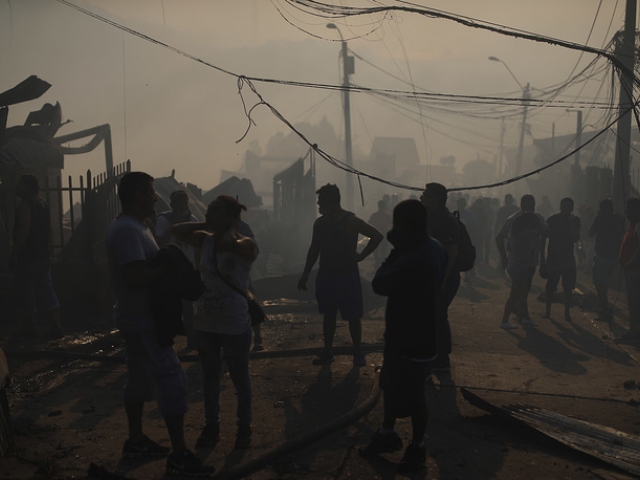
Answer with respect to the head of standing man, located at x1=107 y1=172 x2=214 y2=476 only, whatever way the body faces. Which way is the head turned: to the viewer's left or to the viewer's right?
to the viewer's right

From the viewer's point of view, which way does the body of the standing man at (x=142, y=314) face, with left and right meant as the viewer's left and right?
facing to the right of the viewer

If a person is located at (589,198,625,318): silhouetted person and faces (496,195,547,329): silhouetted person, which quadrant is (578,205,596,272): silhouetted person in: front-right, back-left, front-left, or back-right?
back-right

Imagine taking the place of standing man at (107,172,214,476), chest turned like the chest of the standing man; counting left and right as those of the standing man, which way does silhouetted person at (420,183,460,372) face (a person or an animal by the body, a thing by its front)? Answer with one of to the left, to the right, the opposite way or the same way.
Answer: the opposite way

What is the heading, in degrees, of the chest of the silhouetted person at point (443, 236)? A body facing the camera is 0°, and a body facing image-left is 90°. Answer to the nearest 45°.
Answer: approximately 90°

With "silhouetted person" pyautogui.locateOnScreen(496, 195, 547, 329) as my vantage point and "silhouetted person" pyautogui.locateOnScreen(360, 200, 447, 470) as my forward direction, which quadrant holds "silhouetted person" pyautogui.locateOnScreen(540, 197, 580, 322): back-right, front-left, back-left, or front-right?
back-left

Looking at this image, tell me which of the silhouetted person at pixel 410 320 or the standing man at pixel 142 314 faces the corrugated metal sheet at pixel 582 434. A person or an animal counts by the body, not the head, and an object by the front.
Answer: the standing man

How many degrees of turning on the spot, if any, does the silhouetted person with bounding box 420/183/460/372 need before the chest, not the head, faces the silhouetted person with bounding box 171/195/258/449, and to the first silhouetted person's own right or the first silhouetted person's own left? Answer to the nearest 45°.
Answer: approximately 45° to the first silhouetted person's own left

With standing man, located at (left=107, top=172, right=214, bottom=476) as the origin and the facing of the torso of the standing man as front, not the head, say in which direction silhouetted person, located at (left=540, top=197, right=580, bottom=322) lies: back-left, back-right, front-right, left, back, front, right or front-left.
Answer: front-left

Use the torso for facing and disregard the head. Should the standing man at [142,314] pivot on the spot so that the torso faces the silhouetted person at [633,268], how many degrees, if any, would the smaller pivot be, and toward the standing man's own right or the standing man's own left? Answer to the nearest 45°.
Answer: approximately 45° to the standing man's own left

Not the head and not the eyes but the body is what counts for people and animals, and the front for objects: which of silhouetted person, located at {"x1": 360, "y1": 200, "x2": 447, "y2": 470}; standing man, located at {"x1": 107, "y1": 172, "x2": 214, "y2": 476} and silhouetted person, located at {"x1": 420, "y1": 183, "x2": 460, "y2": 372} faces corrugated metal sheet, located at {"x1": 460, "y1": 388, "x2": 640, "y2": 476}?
the standing man
